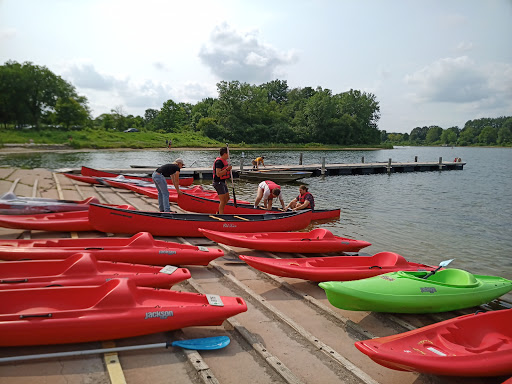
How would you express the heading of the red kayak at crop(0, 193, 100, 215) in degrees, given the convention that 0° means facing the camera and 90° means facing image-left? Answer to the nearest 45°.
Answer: approximately 270°

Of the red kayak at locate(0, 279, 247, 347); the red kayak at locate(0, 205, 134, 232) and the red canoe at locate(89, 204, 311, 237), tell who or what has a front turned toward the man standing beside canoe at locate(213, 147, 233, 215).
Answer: the red kayak at locate(0, 205, 134, 232)

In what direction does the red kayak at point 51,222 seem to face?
to the viewer's right

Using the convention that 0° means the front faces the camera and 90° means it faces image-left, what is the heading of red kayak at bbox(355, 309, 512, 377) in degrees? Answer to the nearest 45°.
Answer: approximately 90°

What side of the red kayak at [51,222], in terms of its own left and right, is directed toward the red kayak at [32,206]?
left

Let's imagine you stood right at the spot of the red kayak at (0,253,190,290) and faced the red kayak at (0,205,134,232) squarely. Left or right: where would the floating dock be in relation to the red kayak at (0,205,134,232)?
right
